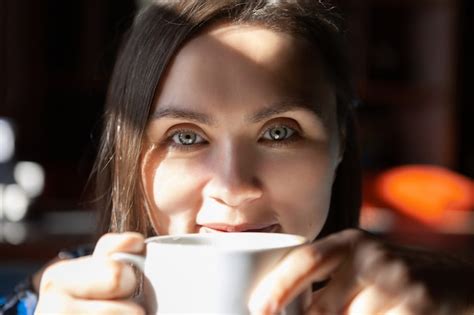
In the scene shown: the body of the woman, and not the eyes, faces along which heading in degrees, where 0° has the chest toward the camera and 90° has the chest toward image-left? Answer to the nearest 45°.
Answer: approximately 0°

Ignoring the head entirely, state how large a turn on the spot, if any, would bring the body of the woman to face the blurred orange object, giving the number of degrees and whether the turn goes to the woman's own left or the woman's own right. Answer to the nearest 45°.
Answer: approximately 180°
